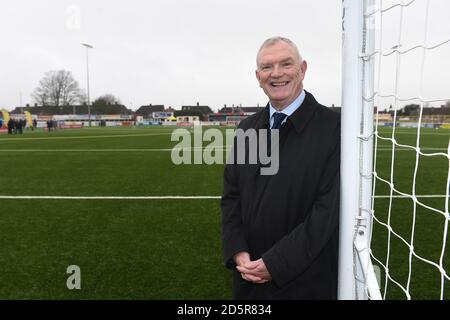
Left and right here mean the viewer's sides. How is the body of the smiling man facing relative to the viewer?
facing the viewer and to the left of the viewer
